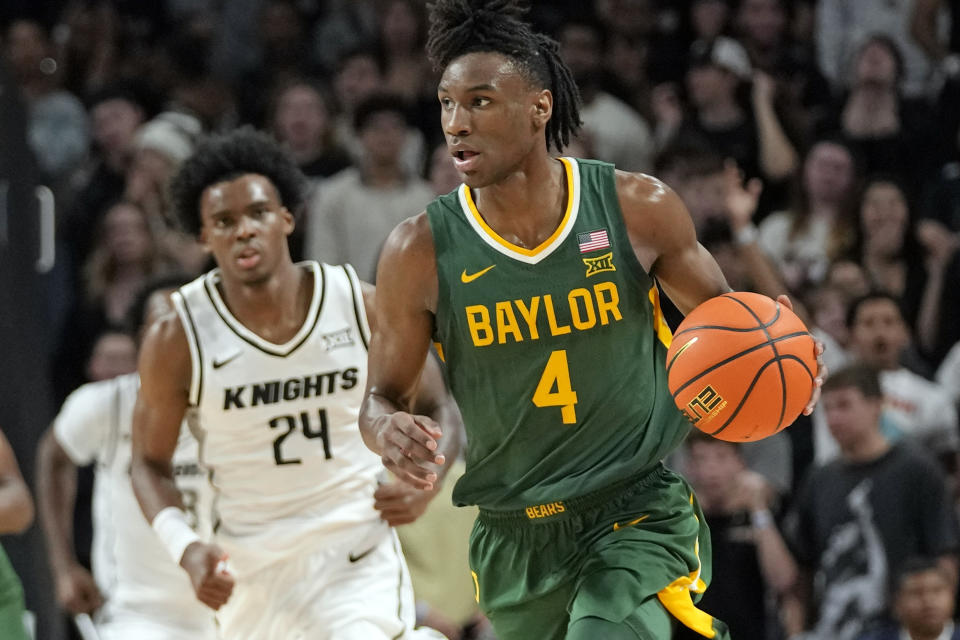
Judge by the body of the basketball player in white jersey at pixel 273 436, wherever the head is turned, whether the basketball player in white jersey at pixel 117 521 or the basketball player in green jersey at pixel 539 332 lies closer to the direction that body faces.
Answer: the basketball player in green jersey

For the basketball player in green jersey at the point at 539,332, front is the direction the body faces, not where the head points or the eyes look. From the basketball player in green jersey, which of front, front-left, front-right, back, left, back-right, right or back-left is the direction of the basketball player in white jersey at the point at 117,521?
back-right

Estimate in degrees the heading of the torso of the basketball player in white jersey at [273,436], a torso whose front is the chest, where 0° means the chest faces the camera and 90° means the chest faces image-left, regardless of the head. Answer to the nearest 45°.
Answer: approximately 0°

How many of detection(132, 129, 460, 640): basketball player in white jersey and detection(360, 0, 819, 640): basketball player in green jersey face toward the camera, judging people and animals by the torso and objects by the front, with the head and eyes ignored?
2

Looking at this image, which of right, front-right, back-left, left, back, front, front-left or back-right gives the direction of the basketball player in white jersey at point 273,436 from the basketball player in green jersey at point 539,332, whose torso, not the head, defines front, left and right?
back-right

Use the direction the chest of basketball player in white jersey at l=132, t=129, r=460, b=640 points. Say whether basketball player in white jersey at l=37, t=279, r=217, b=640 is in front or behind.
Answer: behind
